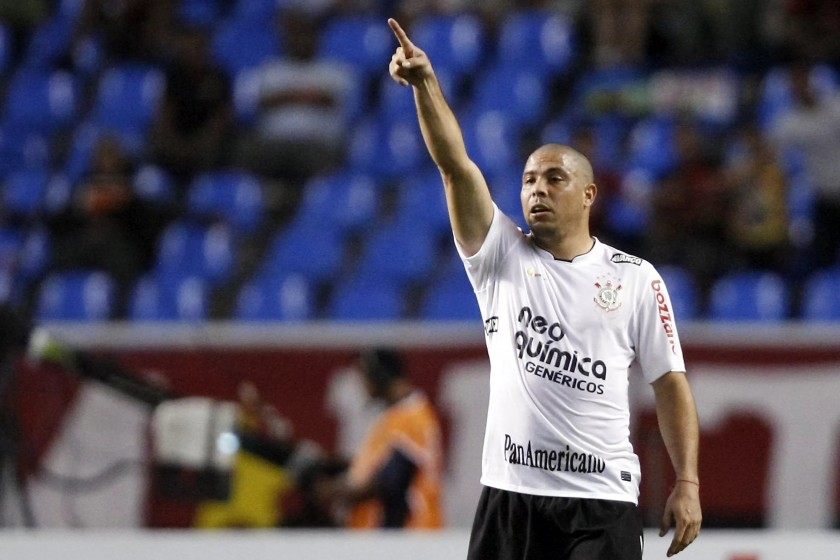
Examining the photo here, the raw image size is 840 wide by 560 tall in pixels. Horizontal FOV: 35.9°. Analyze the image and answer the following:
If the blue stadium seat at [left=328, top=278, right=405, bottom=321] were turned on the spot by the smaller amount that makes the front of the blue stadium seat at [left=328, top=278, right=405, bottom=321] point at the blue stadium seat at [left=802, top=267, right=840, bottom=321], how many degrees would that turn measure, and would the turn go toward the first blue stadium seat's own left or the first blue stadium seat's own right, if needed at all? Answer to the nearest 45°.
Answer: approximately 90° to the first blue stadium seat's own left

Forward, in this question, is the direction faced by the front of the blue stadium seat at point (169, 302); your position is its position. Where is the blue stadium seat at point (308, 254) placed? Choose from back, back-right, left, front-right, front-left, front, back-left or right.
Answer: left

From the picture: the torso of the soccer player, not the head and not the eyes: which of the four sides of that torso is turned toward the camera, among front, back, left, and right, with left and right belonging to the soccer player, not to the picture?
front

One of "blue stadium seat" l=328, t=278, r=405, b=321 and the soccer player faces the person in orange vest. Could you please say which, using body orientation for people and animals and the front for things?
the blue stadium seat

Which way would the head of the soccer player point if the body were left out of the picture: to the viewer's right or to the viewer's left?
to the viewer's left

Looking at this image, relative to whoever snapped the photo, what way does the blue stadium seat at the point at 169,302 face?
facing the viewer

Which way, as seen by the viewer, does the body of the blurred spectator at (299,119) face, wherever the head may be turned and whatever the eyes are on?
toward the camera

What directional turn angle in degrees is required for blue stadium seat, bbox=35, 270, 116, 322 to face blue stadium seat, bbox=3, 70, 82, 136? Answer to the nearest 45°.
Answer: approximately 180°

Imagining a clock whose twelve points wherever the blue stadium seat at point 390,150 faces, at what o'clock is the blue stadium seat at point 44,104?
the blue stadium seat at point 44,104 is roughly at 4 o'clock from the blue stadium seat at point 390,150.

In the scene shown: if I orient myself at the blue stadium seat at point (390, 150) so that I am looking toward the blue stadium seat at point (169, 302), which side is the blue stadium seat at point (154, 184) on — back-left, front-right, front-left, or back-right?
front-right

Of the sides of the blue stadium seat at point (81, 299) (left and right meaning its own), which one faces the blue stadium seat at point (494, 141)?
left

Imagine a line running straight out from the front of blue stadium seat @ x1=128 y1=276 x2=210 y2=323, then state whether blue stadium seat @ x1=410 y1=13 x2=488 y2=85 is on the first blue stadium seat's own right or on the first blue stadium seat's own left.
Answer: on the first blue stadium seat's own left

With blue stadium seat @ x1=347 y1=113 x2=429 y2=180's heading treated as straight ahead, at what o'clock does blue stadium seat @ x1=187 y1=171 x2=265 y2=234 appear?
blue stadium seat @ x1=187 y1=171 x2=265 y2=234 is roughly at 3 o'clock from blue stadium seat @ x1=347 y1=113 x2=429 y2=180.

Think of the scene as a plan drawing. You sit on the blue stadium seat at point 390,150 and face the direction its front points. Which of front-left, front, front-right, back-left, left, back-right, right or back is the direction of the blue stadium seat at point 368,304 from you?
front

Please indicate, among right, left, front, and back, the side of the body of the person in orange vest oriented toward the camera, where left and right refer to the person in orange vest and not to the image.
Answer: left

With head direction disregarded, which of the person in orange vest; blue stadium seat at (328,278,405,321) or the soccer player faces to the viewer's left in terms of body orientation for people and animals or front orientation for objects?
the person in orange vest

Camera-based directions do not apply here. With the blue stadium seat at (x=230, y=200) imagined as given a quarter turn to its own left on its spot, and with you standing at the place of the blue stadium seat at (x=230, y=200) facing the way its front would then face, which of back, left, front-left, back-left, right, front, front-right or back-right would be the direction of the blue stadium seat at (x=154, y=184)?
back
